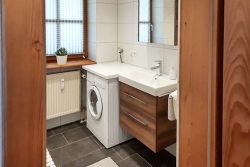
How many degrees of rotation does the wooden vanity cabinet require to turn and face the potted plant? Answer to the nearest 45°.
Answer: approximately 90° to its right

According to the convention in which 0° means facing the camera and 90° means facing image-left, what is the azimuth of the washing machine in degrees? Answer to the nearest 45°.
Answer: approximately 45°

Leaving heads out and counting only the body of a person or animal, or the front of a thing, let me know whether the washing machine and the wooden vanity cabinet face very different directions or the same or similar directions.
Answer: same or similar directions

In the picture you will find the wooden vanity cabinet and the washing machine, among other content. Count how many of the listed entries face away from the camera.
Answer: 0

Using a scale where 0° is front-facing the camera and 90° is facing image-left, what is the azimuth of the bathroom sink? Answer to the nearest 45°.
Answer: approximately 45°

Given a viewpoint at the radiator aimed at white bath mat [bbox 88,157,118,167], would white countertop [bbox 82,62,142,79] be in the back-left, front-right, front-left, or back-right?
front-left

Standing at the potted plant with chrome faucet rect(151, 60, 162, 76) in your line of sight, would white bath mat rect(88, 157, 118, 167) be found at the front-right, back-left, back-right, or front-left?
front-right

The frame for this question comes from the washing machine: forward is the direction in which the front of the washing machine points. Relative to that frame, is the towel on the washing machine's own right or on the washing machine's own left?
on the washing machine's own left

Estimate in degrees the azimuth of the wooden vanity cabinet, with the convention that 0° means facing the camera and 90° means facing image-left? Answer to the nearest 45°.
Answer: approximately 45°
